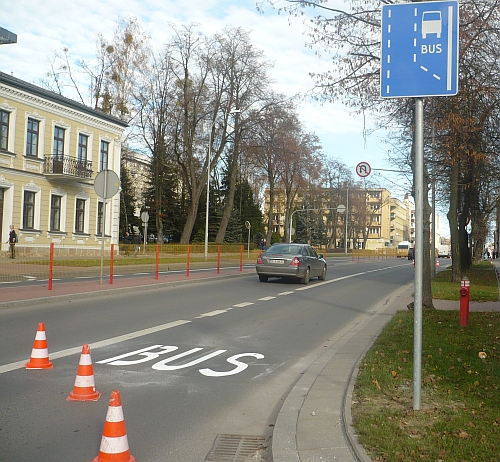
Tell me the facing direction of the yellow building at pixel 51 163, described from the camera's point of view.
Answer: facing the viewer and to the right of the viewer

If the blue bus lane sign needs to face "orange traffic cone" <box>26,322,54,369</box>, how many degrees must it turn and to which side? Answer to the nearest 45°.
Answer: approximately 90° to its right

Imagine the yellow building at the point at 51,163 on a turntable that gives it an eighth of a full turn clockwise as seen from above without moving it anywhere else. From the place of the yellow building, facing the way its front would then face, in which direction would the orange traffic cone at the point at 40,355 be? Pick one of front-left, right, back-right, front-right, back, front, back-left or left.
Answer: front

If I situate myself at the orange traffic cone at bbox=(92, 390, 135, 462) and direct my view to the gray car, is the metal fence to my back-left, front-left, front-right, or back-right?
front-left

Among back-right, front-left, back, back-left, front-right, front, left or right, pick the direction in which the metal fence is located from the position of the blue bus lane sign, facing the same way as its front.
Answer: back-right

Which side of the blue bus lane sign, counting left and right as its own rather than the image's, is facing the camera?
front

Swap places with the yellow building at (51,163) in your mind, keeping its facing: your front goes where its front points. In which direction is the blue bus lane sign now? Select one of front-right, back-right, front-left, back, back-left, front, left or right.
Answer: front-right

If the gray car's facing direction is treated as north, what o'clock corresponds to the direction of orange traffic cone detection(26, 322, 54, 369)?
The orange traffic cone is roughly at 5 o'clock from the gray car.

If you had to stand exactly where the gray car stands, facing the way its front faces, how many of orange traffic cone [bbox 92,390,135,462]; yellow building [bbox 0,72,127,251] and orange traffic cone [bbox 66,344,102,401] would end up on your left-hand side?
1

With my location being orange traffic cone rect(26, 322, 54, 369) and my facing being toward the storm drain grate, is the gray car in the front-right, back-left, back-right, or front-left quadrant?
back-left

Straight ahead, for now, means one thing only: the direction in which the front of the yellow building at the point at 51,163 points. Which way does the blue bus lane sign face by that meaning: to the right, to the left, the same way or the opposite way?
to the right

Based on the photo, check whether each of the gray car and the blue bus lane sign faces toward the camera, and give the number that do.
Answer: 1

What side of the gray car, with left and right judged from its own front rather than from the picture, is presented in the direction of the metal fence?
left

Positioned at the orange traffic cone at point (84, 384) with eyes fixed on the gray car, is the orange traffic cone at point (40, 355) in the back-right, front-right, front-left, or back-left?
front-left

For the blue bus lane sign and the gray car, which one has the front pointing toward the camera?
the blue bus lane sign

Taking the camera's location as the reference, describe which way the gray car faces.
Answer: facing away from the viewer and to the right of the viewer

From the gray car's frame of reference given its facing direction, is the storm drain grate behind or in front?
behind
